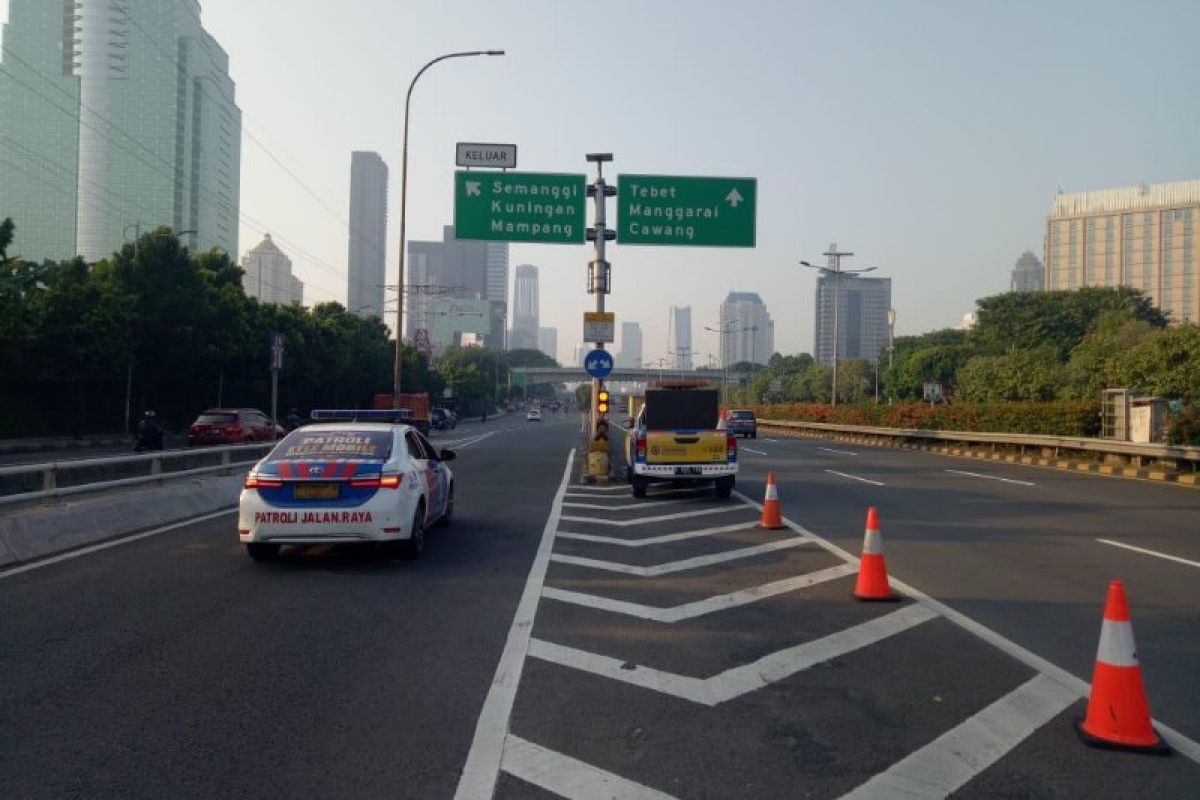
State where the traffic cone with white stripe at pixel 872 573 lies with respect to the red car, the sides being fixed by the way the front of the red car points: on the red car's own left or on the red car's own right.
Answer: on the red car's own right

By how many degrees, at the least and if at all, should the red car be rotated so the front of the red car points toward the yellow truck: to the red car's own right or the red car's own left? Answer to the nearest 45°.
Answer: approximately 90° to the red car's own right

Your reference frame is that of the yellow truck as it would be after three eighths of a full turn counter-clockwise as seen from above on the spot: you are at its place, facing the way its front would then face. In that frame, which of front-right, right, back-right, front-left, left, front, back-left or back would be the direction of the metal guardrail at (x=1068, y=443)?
back

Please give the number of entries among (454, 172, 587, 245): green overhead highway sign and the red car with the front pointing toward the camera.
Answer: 1

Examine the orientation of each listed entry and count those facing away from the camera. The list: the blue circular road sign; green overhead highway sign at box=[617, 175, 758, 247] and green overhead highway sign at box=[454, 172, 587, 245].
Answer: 0

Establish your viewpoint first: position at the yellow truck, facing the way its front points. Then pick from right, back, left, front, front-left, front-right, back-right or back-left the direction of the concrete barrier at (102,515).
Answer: back-left

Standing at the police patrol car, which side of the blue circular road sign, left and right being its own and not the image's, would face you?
front

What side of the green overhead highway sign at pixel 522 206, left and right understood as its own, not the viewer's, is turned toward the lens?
front

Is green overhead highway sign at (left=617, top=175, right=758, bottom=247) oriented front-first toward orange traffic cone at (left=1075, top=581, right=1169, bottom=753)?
yes

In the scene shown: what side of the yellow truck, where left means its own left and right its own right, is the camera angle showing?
back

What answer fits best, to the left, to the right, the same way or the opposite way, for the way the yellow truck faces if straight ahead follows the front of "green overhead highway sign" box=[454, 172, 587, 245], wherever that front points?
the opposite way

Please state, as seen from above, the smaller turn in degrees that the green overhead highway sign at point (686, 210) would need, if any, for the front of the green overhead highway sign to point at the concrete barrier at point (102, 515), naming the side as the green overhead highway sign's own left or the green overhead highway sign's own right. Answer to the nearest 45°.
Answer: approximately 45° to the green overhead highway sign's own right

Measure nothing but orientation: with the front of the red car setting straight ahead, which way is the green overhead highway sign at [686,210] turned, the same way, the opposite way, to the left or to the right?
the opposite way

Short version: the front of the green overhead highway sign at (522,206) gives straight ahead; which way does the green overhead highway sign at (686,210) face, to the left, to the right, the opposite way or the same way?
the same way

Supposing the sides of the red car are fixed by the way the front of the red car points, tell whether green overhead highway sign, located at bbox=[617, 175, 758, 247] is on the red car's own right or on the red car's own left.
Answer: on the red car's own right

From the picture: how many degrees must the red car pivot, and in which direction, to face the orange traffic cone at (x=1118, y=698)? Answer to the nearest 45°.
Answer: approximately 135° to its right

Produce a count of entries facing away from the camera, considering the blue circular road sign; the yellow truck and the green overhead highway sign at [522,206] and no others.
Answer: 1

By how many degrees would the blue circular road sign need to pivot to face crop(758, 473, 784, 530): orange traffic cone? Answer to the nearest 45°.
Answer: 0° — it already faces it

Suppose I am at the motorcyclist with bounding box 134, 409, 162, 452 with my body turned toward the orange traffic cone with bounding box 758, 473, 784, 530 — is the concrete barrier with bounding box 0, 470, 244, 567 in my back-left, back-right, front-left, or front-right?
front-right
